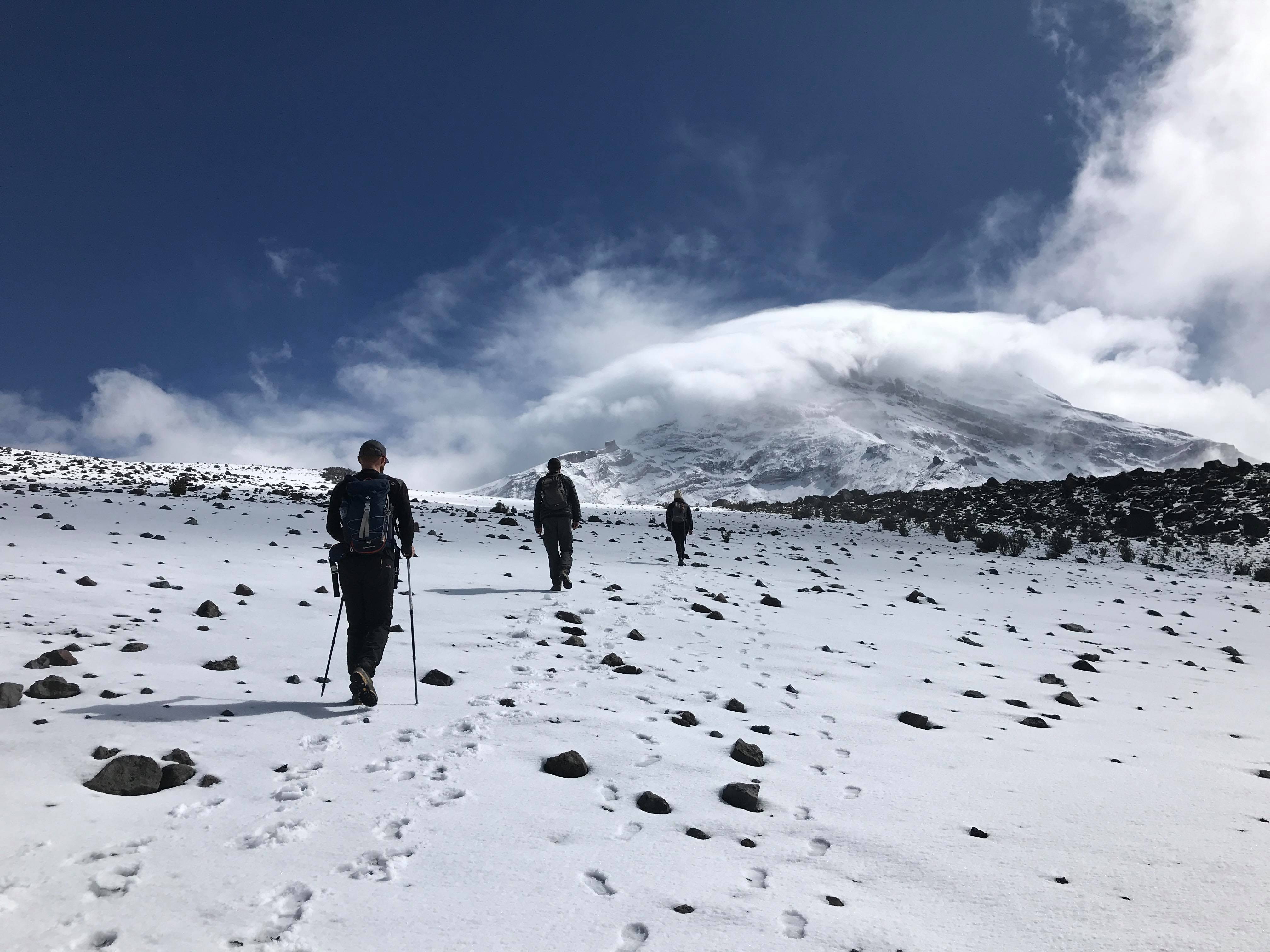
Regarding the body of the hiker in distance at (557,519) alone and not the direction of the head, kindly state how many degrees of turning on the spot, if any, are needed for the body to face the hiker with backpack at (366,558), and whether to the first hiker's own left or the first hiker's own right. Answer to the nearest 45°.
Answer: approximately 180°

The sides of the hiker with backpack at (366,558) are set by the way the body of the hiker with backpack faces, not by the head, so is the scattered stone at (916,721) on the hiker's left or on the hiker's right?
on the hiker's right

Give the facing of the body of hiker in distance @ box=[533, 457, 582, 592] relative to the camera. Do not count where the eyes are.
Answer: away from the camera

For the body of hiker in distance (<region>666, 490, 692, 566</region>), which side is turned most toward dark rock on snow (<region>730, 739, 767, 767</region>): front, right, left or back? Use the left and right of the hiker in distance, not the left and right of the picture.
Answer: back

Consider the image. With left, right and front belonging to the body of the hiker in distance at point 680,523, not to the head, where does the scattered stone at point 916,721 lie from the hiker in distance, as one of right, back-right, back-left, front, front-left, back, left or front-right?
back

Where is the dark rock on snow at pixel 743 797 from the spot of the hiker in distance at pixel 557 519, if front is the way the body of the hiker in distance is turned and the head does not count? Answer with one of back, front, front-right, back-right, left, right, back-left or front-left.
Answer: back

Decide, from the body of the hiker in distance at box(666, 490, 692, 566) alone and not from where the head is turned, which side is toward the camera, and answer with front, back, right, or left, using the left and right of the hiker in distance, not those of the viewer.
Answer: back

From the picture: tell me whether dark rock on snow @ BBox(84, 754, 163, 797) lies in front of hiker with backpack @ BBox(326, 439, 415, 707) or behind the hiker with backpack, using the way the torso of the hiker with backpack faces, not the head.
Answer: behind

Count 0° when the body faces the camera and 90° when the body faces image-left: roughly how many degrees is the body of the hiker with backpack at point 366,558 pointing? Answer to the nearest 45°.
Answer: approximately 180°

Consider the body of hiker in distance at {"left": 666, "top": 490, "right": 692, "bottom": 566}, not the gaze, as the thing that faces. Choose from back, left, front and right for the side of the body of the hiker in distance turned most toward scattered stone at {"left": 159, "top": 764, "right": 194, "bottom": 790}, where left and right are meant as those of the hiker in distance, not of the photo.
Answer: back

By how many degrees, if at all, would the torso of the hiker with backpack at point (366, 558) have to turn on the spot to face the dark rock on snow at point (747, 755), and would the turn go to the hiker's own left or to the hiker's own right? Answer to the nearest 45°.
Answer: approximately 135° to the hiker's own right

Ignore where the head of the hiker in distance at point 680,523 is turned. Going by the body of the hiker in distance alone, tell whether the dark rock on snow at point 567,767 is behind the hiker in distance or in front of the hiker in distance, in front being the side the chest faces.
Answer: behind

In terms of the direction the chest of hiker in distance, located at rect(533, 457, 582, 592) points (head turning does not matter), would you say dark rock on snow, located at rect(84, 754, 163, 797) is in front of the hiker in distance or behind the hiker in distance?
behind
